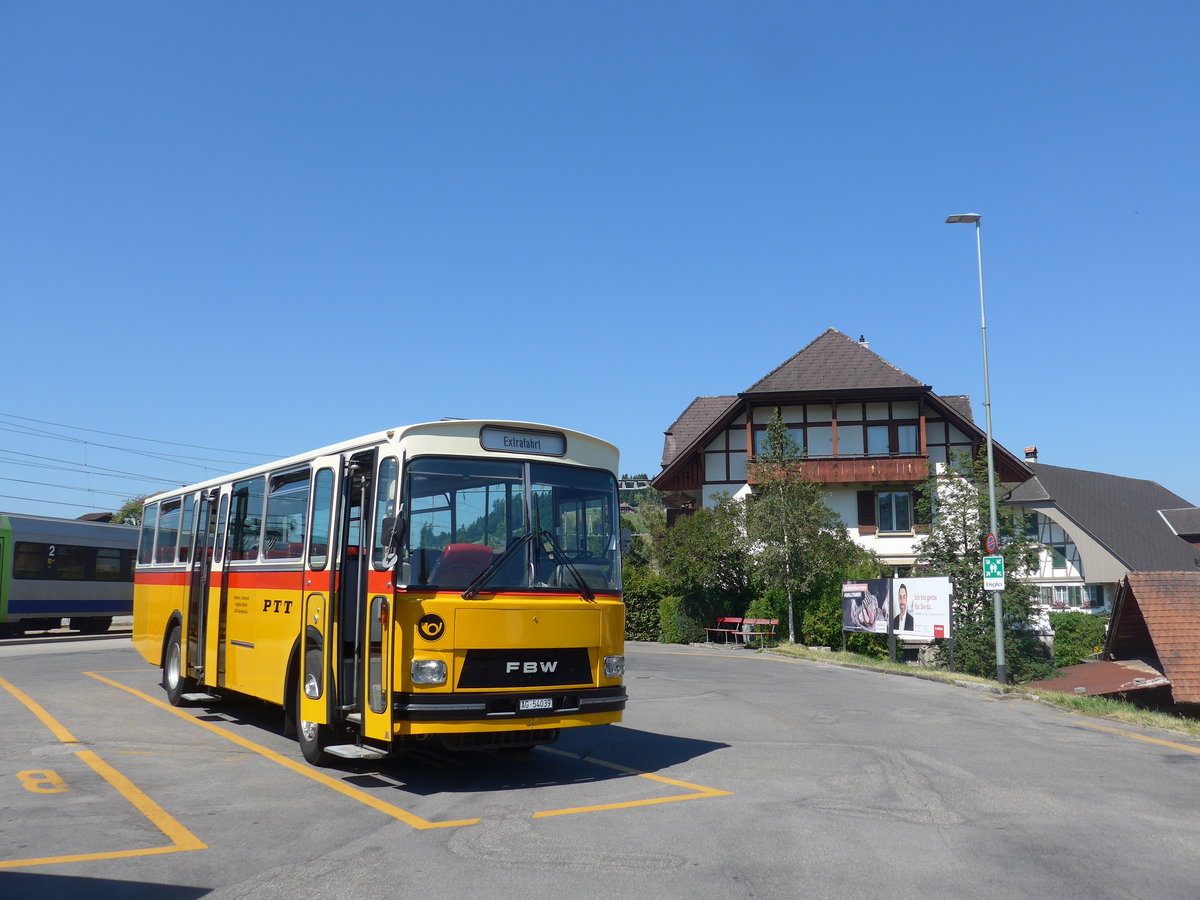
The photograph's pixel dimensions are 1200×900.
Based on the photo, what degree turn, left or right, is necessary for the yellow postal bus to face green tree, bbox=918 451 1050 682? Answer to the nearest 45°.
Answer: approximately 90° to its left

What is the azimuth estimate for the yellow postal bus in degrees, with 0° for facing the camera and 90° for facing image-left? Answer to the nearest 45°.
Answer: approximately 315°

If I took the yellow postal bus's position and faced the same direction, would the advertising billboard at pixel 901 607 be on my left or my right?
on my left

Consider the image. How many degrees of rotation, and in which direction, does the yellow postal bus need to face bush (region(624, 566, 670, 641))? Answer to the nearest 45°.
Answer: approximately 135° to its left

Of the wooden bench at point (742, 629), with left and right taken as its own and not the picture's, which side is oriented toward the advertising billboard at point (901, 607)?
left

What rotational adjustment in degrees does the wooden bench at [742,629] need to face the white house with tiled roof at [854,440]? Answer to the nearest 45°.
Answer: approximately 180°

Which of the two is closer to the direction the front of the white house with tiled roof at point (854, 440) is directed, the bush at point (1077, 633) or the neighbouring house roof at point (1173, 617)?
the neighbouring house roof

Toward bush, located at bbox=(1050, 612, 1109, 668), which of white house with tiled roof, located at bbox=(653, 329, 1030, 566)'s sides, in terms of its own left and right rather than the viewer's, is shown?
left

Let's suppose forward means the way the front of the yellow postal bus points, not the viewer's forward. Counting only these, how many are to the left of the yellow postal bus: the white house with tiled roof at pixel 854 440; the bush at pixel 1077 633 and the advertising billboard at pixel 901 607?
3

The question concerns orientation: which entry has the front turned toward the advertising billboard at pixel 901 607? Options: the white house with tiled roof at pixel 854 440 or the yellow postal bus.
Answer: the white house with tiled roof
